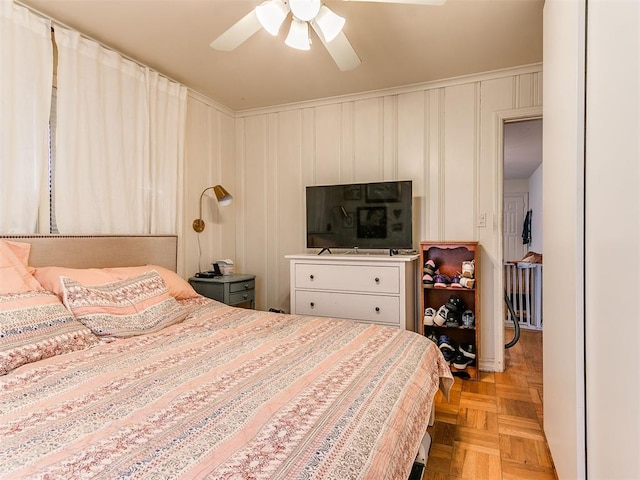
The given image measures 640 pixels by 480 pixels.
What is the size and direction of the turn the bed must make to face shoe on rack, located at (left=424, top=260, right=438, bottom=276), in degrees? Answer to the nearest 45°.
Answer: approximately 90° to its left

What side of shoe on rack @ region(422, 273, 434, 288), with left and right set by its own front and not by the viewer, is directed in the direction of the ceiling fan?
front

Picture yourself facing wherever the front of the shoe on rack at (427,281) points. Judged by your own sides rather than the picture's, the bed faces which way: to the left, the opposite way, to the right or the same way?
to the left

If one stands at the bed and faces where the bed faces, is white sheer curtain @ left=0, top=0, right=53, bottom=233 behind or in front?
behind

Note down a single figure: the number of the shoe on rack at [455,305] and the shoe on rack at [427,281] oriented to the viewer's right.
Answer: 0

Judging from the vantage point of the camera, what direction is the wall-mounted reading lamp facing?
facing the viewer and to the right of the viewer

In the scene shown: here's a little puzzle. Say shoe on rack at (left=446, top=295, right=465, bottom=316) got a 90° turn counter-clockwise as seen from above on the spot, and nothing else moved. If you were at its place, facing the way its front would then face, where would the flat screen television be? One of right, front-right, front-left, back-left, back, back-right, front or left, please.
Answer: back-right

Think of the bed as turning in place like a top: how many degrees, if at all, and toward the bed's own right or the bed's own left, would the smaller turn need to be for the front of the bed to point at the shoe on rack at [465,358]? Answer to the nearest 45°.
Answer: approximately 90° to the bed's own left

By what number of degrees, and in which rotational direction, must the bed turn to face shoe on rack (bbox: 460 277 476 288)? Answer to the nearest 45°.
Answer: approximately 90° to its left

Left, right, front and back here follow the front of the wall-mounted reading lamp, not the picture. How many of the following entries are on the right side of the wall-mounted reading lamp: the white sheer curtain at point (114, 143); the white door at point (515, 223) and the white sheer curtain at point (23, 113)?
2

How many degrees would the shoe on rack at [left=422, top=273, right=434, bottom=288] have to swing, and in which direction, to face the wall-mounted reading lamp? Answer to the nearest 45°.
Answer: approximately 90° to its right
